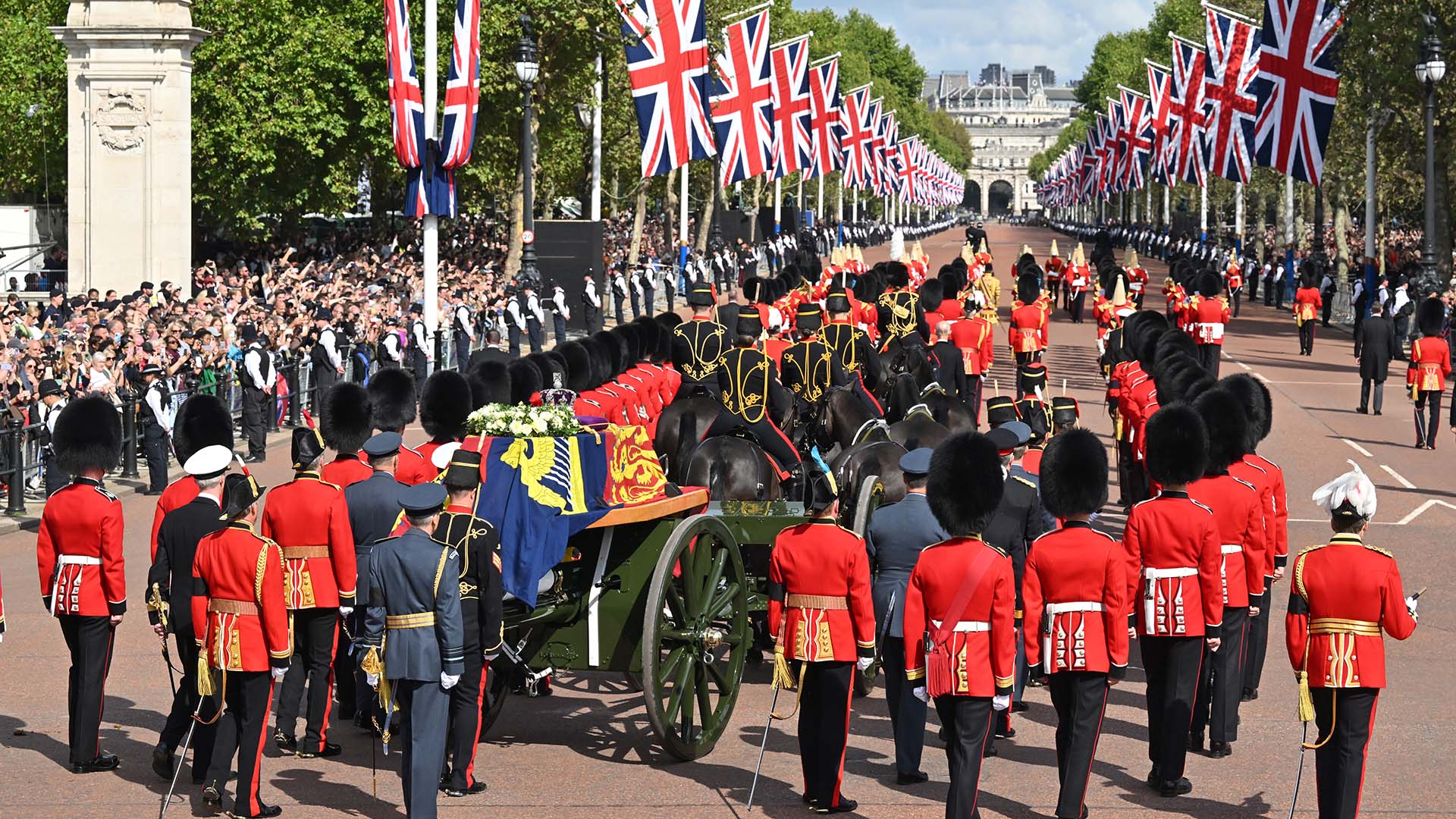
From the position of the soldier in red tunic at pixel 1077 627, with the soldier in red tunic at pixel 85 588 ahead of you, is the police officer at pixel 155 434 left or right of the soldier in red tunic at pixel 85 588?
right

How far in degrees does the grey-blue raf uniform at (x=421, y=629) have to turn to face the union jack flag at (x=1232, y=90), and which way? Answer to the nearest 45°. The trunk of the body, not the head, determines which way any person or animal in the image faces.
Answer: approximately 45° to its right

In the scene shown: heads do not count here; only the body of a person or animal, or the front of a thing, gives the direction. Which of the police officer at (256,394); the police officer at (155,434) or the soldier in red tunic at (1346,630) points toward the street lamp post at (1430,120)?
the soldier in red tunic

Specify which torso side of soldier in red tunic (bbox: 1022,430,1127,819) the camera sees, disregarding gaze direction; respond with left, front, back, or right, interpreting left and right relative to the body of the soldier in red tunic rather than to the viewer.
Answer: back

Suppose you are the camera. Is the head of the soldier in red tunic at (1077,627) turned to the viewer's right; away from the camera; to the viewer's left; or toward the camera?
away from the camera

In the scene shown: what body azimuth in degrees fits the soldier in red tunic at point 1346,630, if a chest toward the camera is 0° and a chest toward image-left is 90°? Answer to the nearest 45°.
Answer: approximately 180°

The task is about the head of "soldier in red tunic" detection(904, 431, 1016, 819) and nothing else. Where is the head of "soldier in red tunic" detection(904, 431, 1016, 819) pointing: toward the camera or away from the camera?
away from the camera

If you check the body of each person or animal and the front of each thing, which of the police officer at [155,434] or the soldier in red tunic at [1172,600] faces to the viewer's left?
the police officer

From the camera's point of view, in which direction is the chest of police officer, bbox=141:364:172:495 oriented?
to the viewer's left

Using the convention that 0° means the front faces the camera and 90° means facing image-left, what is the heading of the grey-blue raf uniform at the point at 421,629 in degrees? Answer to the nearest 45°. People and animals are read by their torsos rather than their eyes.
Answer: approximately 180°

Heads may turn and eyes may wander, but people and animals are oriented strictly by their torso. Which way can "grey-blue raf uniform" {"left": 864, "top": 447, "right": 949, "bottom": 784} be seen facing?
away from the camera

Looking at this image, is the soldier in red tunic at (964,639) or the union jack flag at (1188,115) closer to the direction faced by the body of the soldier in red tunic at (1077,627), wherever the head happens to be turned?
the union jack flag

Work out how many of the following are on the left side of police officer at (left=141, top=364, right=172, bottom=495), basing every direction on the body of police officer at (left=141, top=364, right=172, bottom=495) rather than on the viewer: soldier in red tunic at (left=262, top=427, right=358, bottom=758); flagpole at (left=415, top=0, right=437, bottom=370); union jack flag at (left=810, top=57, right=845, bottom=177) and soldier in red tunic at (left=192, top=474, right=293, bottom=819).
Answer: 2

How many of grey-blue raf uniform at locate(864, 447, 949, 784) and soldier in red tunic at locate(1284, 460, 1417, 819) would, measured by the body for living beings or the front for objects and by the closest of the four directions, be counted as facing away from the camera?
2

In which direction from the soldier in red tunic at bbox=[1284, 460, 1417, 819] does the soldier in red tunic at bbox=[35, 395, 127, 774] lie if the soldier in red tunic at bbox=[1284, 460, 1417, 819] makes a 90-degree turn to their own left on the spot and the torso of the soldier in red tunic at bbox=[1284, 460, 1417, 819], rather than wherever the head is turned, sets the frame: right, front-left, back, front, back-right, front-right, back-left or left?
front

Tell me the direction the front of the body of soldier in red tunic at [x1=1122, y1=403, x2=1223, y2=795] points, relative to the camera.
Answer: away from the camera

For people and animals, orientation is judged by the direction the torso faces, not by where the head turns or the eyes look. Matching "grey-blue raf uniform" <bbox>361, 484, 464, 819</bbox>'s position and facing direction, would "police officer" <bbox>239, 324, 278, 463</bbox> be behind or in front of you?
in front

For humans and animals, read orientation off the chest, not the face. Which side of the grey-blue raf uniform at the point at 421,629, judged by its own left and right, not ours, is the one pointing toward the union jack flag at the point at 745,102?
front

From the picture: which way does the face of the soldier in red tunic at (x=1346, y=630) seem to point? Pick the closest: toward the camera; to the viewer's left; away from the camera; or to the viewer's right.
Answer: away from the camera
